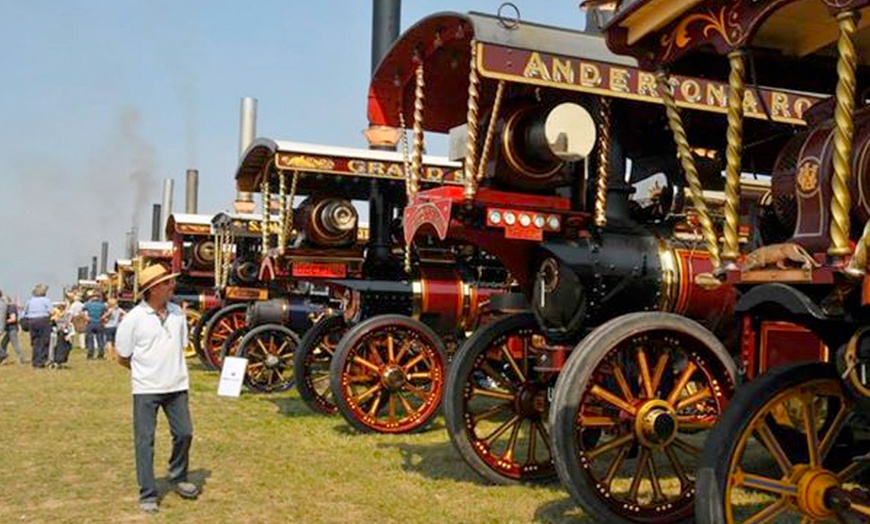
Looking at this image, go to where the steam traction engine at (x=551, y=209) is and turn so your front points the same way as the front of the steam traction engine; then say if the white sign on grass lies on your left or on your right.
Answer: on your right

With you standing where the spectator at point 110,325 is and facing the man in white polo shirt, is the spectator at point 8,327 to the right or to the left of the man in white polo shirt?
right

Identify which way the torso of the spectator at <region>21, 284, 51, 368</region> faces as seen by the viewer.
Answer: away from the camera

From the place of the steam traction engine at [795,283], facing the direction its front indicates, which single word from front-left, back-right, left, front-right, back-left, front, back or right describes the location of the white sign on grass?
right

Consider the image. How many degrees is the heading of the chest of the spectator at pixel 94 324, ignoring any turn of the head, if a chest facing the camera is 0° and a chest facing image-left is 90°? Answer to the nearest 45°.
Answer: approximately 180°

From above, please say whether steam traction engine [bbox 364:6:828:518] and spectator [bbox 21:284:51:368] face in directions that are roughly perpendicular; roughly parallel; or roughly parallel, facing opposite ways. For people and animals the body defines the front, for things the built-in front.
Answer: roughly perpendicular

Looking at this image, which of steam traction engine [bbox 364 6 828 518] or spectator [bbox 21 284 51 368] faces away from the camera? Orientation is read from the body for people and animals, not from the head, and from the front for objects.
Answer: the spectator

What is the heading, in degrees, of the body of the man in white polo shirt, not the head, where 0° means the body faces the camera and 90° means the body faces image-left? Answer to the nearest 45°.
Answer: approximately 315°

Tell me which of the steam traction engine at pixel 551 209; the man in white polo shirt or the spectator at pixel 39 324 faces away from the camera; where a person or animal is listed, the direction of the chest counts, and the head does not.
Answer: the spectator

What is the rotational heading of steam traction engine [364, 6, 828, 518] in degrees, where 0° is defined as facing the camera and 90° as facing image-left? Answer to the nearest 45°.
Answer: approximately 45°

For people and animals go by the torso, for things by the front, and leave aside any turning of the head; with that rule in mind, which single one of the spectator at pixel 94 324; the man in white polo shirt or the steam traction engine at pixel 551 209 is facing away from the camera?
the spectator
